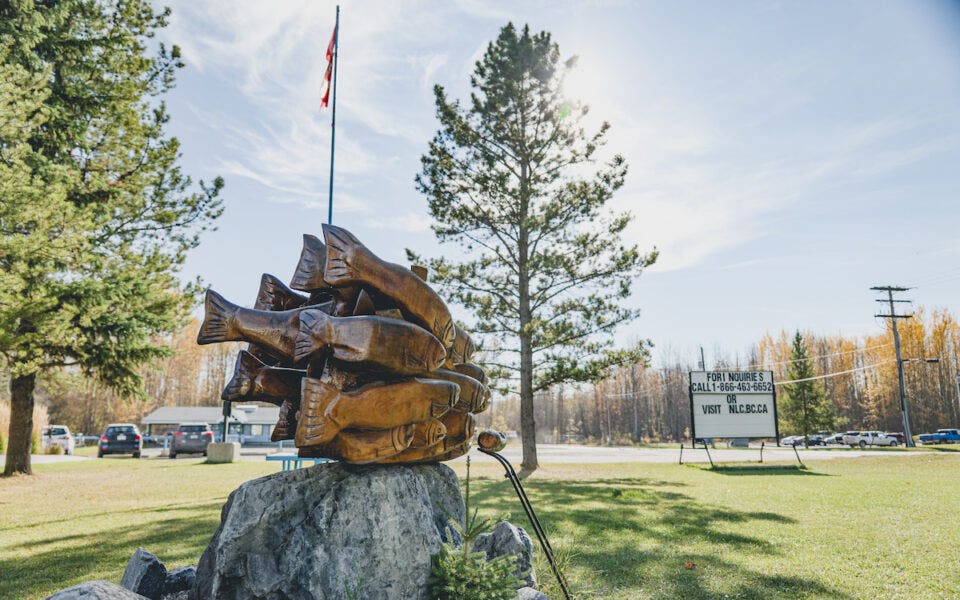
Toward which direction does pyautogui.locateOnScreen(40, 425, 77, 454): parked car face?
away from the camera

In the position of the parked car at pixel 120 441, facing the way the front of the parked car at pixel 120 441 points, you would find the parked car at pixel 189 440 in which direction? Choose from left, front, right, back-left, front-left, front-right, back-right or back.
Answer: back-right

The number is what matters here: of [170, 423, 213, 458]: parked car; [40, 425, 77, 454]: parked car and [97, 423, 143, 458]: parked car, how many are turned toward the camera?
0

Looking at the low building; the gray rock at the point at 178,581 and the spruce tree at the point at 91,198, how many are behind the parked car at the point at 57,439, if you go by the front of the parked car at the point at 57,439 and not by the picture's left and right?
2

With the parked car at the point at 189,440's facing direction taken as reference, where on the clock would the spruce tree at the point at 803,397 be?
The spruce tree is roughly at 3 o'clock from the parked car.

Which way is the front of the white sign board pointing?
toward the camera

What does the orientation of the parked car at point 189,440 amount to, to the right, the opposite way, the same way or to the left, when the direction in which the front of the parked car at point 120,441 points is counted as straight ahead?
the same way

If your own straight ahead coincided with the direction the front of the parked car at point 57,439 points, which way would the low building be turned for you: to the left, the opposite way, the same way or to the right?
the opposite way

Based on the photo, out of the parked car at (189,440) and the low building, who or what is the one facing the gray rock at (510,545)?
the low building

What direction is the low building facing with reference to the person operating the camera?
facing the viewer

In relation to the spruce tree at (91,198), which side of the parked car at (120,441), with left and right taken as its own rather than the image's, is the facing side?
back

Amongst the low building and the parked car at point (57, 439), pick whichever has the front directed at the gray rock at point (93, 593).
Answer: the low building

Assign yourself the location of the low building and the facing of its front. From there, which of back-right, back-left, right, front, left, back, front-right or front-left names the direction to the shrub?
front

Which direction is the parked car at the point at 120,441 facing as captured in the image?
away from the camera
